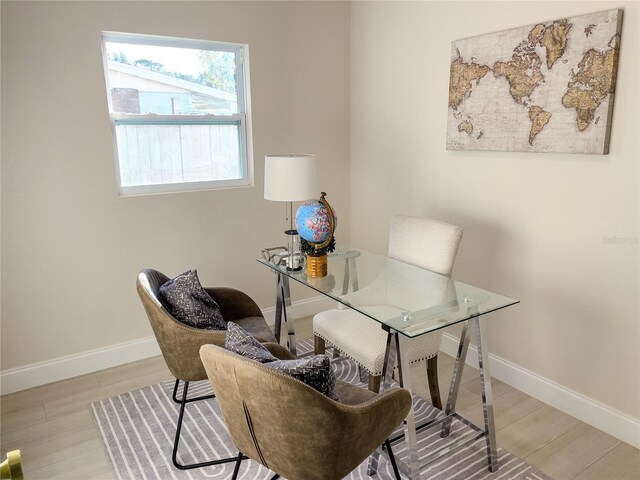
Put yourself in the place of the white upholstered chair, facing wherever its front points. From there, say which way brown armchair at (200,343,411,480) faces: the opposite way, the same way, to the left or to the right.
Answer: the opposite way

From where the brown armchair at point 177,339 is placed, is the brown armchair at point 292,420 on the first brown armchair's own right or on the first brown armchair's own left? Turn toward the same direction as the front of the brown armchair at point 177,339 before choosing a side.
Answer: on the first brown armchair's own right

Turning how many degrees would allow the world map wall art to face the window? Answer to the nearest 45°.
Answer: approximately 45° to its right

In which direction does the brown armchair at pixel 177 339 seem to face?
to the viewer's right

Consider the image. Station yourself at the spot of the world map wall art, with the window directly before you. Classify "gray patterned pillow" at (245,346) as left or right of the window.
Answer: left

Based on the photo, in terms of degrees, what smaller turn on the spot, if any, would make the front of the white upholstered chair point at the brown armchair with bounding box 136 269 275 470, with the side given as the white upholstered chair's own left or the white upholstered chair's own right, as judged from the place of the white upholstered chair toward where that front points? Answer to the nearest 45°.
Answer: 0° — it already faces it

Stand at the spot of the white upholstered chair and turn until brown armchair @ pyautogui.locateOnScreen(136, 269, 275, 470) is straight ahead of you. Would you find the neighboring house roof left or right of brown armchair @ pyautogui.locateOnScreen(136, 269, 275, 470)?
right

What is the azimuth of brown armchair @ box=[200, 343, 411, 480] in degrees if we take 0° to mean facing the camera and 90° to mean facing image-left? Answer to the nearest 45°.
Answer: approximately 225°

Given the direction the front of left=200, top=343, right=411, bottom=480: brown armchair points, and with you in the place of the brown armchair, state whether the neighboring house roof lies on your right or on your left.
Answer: on your left
